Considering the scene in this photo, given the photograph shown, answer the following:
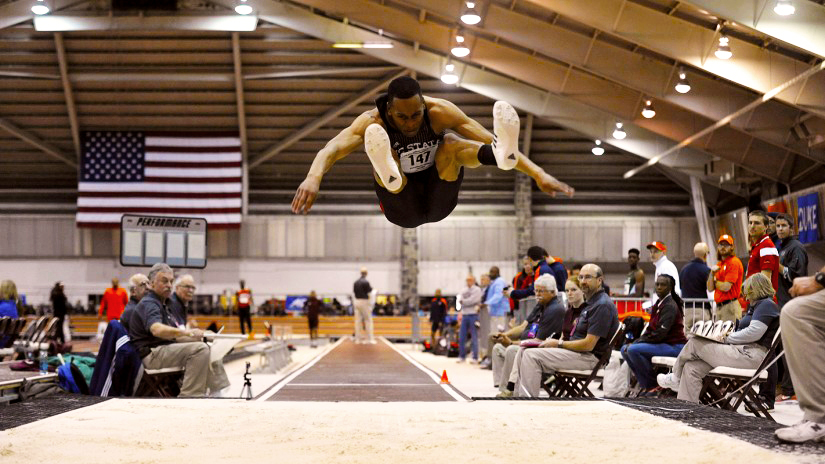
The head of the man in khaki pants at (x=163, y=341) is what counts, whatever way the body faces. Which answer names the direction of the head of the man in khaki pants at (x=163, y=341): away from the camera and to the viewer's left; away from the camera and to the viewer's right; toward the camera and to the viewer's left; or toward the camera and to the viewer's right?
toward the camera and to the viewer's right

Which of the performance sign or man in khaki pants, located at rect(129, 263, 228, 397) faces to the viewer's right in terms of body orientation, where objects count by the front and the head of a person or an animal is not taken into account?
the man in khaki pants

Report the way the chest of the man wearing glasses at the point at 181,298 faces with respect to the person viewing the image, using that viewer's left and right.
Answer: facing the viewer and to the right of the viewer

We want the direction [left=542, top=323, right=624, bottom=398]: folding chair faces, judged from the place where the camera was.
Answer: facing to the left of the viewer

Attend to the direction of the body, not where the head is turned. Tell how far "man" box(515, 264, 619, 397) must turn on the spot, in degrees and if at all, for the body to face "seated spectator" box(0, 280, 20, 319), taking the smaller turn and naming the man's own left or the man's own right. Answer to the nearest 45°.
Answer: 0° — they already face them

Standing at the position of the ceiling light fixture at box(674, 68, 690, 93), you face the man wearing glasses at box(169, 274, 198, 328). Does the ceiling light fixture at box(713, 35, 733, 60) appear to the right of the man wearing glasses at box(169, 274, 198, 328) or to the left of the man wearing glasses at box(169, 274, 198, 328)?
left

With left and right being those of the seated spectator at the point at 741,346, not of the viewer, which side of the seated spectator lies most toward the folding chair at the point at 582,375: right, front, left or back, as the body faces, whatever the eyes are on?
front

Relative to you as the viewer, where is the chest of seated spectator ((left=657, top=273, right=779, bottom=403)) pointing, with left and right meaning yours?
facing to the left of the viewer

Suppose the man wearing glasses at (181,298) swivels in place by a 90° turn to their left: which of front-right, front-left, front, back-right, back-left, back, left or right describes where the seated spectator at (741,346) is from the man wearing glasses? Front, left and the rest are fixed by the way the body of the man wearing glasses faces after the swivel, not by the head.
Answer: right

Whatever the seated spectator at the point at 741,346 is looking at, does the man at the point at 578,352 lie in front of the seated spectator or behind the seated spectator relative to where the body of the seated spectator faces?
in front

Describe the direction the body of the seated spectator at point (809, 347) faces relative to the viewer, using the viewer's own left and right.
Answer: facing to the left of the viewer

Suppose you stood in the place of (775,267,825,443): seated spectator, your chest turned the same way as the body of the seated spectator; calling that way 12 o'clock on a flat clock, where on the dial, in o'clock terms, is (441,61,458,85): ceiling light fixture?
The ceiling light fixture is roughly at 2 o'clock from the seated spectator.

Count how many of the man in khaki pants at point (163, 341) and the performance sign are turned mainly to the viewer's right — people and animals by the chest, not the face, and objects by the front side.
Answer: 1

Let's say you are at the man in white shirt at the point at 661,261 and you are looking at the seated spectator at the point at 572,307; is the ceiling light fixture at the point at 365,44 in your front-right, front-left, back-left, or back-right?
back-right

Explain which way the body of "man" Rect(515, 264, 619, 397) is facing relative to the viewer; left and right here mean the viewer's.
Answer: facing to the left of the viewer

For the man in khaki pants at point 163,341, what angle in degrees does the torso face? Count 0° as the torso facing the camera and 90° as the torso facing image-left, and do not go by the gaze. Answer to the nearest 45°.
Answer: approximately 270°

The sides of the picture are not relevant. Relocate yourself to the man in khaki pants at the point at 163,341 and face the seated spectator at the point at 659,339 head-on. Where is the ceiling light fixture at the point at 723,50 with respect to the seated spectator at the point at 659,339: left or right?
left
